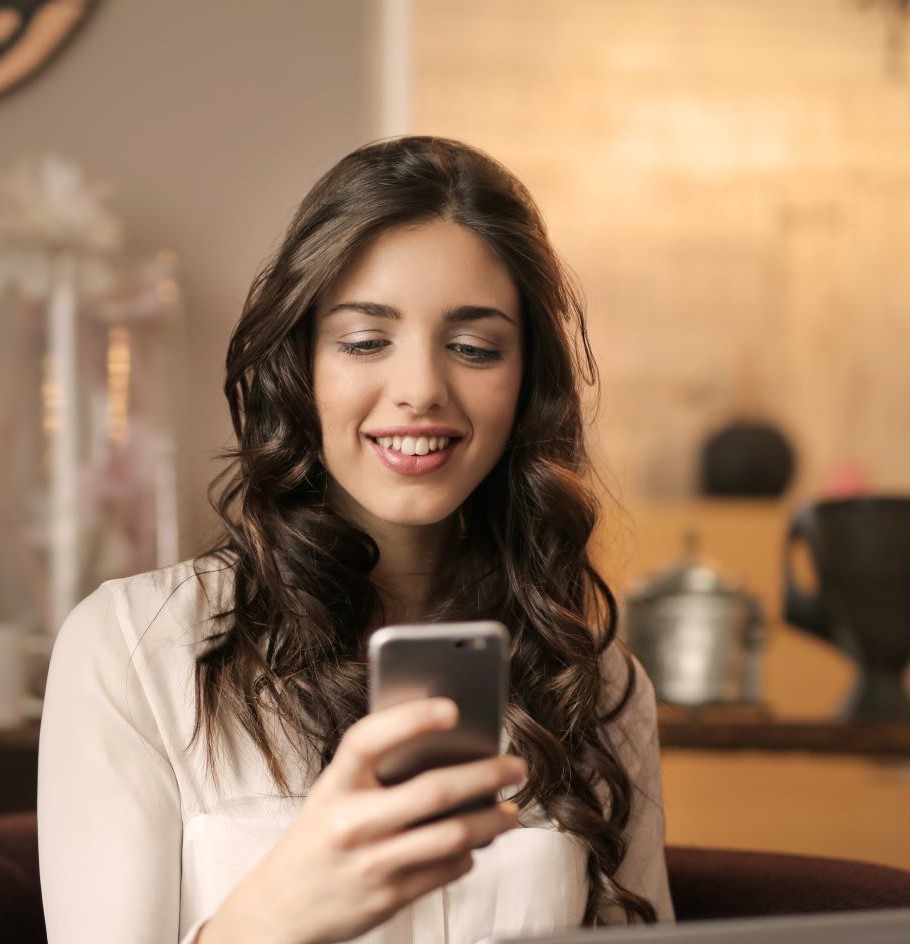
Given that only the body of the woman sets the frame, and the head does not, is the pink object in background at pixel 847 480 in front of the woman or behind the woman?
behind

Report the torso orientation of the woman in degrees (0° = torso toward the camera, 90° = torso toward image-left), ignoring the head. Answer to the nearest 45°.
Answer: approximately 0°

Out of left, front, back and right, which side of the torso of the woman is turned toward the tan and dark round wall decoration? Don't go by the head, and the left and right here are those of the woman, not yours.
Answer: back

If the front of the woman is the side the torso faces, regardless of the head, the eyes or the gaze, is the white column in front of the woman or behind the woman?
behind

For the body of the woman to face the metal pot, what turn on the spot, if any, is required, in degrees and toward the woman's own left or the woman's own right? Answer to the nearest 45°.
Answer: approximately 135° to the woman's own left

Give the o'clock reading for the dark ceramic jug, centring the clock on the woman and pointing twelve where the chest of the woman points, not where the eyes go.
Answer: The dark ceramic jug is roughly at 7 o'clock from the woman.
